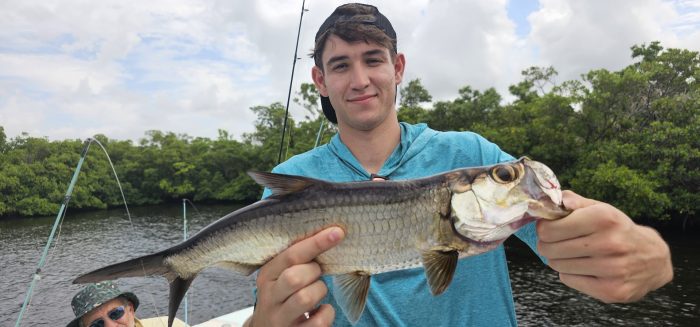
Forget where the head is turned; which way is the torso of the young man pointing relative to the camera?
toward the camera

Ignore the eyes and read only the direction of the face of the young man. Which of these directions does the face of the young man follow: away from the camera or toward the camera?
toward the camera
